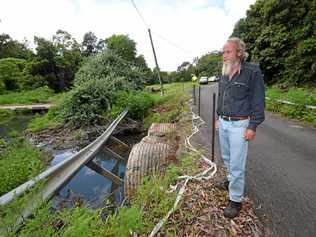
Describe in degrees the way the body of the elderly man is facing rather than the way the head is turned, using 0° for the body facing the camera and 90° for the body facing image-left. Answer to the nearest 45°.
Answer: approximately 45°

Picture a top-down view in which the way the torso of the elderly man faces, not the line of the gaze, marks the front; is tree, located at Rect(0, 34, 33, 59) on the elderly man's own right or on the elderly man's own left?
on the elderly man's own right

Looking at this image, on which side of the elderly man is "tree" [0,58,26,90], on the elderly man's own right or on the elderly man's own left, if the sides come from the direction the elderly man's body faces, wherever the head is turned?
on the elderly man's own right

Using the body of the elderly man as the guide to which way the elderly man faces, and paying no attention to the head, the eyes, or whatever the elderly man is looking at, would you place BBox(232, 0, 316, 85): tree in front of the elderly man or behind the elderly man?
behind

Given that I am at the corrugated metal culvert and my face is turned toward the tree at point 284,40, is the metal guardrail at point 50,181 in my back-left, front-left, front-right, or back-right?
back-left

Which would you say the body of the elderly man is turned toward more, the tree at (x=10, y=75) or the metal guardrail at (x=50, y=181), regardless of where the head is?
the metal guardrail
